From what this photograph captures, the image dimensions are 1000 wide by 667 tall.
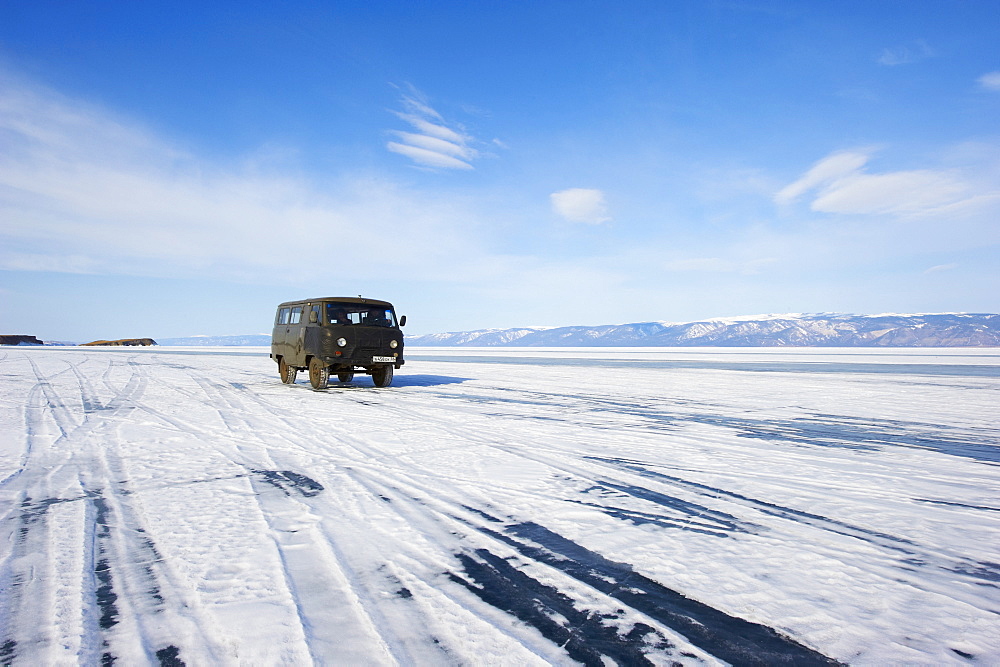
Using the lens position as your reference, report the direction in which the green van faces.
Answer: facing the viewer and to the right of the viewer
